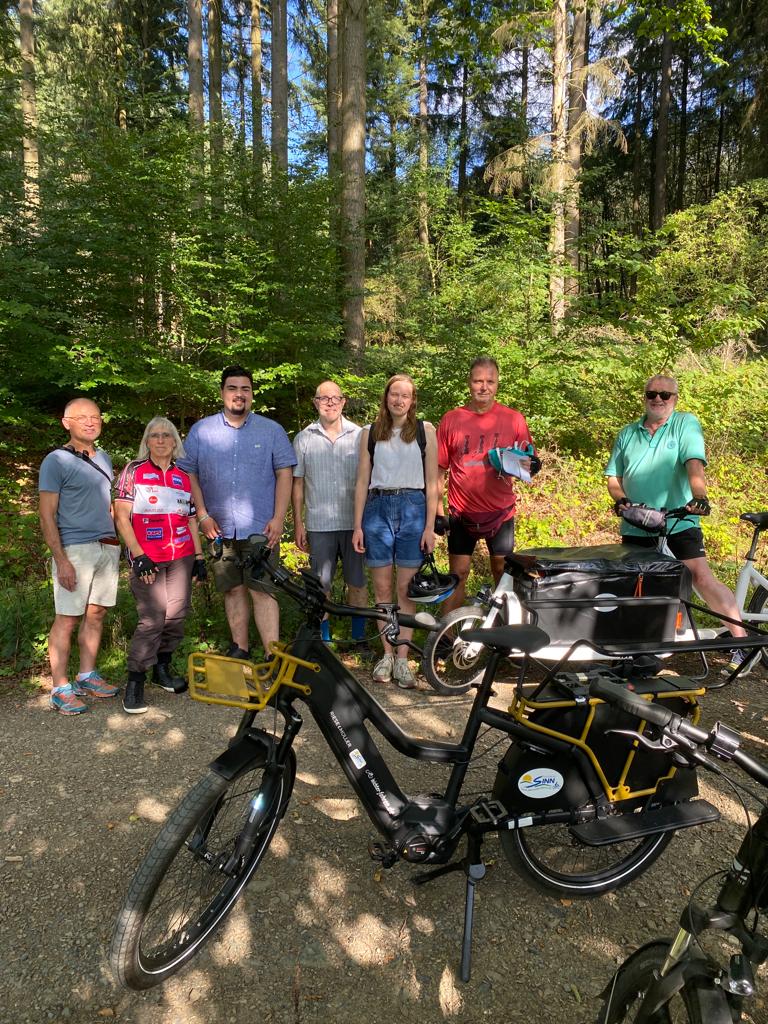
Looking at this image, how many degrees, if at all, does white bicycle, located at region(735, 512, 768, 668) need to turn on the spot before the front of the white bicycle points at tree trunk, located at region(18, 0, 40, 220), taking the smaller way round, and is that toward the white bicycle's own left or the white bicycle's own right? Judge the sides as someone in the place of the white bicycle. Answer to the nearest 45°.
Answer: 0° — it already faces it

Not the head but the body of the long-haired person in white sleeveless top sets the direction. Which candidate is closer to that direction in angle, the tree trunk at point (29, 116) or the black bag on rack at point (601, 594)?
the black bag on rack

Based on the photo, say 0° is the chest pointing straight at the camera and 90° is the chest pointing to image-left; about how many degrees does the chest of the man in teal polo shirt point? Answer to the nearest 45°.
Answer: approximately 0°

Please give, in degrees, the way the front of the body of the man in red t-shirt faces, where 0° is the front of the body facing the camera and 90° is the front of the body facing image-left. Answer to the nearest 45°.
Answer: approximately 0°

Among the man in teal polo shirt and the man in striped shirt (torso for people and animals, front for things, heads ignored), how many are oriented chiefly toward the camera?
2

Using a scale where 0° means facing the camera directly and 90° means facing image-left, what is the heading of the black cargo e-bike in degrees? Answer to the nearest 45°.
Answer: approximately 45°

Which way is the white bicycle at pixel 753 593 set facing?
to the viewer's left

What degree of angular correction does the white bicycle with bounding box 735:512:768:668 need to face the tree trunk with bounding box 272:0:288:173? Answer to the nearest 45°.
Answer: approximately 45° to its right

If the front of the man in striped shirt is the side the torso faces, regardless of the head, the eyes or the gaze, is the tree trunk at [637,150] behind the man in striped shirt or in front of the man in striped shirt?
behind
